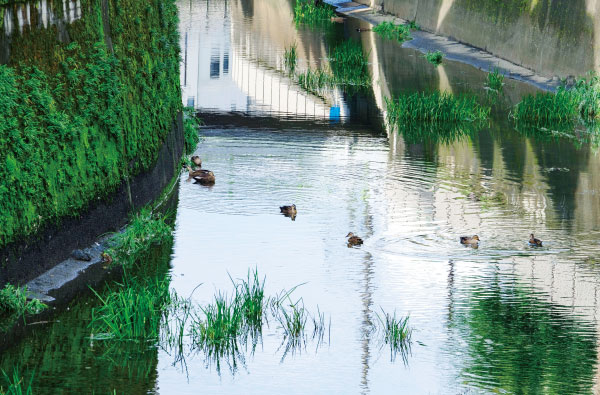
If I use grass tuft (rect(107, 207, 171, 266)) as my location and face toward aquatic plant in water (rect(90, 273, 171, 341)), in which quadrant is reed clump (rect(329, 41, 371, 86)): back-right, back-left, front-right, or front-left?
back-left

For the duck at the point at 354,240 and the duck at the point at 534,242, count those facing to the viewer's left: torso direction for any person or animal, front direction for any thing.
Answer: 2

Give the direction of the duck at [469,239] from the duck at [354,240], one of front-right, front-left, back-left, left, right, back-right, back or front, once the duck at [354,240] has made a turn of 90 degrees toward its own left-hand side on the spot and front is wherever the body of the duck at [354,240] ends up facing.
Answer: left

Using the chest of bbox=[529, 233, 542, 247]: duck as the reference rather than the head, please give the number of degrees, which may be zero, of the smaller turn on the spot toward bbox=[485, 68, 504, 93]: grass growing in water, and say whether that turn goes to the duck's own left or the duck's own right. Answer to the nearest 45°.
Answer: approximately 90° to the duck's own right

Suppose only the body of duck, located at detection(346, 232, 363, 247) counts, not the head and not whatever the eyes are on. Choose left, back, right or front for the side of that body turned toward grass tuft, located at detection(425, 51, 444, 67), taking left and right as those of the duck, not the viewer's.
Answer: right

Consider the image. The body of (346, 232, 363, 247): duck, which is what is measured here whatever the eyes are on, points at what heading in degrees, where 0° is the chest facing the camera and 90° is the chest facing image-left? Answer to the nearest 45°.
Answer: approximately 90°

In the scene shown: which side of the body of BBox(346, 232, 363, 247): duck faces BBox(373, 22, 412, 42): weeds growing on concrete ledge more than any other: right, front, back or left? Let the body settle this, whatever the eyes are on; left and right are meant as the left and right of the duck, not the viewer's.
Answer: right

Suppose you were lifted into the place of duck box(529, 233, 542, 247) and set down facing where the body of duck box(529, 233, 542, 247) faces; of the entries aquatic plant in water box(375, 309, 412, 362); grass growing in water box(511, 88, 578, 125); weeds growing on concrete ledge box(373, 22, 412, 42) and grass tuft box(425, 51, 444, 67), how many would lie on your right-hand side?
3

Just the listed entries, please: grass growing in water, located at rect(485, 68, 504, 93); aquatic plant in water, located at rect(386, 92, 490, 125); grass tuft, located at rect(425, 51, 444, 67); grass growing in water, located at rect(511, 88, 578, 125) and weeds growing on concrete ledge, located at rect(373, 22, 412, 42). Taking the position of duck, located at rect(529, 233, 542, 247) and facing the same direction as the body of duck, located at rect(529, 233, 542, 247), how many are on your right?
5

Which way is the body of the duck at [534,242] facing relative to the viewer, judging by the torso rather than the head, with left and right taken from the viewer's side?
facing to the left of the viewer

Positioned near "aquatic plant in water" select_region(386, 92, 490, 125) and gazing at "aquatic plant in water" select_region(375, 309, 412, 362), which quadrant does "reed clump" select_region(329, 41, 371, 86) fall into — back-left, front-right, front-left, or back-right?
back-right
